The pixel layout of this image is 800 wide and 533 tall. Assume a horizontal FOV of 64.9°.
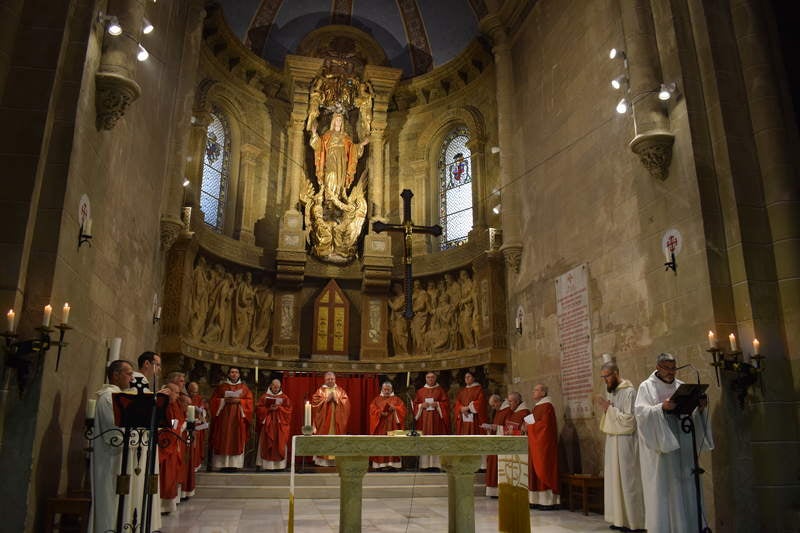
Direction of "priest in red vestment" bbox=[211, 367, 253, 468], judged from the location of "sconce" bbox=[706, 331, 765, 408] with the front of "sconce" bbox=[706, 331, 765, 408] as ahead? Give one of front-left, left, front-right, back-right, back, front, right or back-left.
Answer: front-right

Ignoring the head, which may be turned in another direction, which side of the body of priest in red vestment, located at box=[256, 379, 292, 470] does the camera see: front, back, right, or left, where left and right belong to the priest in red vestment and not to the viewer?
front

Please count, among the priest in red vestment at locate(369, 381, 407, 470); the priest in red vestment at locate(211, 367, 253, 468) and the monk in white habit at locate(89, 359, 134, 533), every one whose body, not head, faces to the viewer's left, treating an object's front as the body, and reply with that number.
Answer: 0

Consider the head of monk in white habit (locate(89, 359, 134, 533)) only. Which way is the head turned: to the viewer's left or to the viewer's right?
to the viewer's right

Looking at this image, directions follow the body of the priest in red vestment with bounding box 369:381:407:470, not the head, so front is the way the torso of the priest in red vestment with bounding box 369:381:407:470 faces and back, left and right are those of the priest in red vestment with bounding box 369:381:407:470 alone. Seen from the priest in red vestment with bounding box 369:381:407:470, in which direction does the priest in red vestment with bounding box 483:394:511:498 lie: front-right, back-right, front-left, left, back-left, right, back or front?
front-left

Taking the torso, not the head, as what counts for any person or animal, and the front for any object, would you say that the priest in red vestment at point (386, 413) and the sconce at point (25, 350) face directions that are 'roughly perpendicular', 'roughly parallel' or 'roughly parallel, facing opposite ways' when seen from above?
roughly perpendicular

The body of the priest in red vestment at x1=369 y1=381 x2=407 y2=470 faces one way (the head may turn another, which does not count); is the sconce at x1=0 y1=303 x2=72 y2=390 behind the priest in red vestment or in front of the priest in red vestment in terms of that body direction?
in front

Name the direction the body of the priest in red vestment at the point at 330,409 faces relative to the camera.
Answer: toward the camera

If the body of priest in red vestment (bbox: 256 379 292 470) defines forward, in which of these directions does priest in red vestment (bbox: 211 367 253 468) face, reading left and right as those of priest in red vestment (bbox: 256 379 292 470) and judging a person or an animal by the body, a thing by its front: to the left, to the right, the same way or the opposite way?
the same way

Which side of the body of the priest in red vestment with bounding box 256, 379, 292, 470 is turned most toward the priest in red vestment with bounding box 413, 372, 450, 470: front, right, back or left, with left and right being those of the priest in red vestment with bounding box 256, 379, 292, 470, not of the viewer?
left

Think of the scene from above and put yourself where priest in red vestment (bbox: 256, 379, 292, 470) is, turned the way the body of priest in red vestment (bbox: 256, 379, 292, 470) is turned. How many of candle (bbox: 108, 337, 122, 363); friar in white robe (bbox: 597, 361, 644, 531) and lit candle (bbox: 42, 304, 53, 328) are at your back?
0

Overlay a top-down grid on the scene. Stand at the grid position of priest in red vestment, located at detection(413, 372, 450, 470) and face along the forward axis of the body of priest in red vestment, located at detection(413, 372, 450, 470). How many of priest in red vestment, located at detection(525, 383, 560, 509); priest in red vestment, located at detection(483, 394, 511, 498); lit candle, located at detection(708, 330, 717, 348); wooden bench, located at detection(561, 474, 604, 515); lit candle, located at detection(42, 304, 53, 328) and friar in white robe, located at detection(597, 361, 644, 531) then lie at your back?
0

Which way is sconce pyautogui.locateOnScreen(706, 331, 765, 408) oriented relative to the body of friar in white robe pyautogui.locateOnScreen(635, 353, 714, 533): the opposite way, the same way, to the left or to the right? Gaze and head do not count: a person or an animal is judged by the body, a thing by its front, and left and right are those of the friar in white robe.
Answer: to the right

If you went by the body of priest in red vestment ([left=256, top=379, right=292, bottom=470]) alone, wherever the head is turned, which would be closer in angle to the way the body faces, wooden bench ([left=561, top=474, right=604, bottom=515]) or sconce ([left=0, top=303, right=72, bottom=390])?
the sconce

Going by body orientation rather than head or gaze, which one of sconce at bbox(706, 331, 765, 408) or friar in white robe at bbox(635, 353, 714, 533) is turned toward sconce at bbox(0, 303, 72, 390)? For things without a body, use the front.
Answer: sconce at bbox(706, 331, 765, 408)

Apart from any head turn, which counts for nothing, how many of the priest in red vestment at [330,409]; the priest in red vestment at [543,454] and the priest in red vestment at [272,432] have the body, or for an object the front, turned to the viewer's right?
0

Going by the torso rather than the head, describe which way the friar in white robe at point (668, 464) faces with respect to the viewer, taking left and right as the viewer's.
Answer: facing the viewer and to the right of the viewer

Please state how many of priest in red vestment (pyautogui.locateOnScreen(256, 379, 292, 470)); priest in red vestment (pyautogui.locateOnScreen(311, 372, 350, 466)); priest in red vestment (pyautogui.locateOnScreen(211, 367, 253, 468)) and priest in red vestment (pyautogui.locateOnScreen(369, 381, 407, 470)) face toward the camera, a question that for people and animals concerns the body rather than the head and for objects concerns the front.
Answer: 4

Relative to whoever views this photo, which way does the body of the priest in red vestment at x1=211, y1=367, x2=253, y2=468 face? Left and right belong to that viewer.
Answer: facing the viewer
